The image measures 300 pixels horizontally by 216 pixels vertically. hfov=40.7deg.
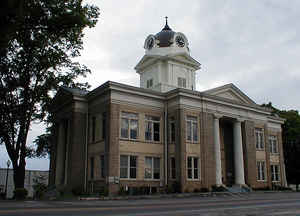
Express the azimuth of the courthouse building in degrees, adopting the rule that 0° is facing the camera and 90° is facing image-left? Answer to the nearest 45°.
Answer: approximately 315°

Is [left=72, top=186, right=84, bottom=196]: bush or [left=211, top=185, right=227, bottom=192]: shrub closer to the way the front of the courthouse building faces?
the shrub

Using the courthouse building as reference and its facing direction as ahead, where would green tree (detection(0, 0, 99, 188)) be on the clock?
The green tree is roughly at 4 o'clock from the courthouse building.

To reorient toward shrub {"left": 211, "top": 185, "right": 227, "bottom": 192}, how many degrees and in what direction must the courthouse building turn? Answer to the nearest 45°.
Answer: approximately 45° to its left
